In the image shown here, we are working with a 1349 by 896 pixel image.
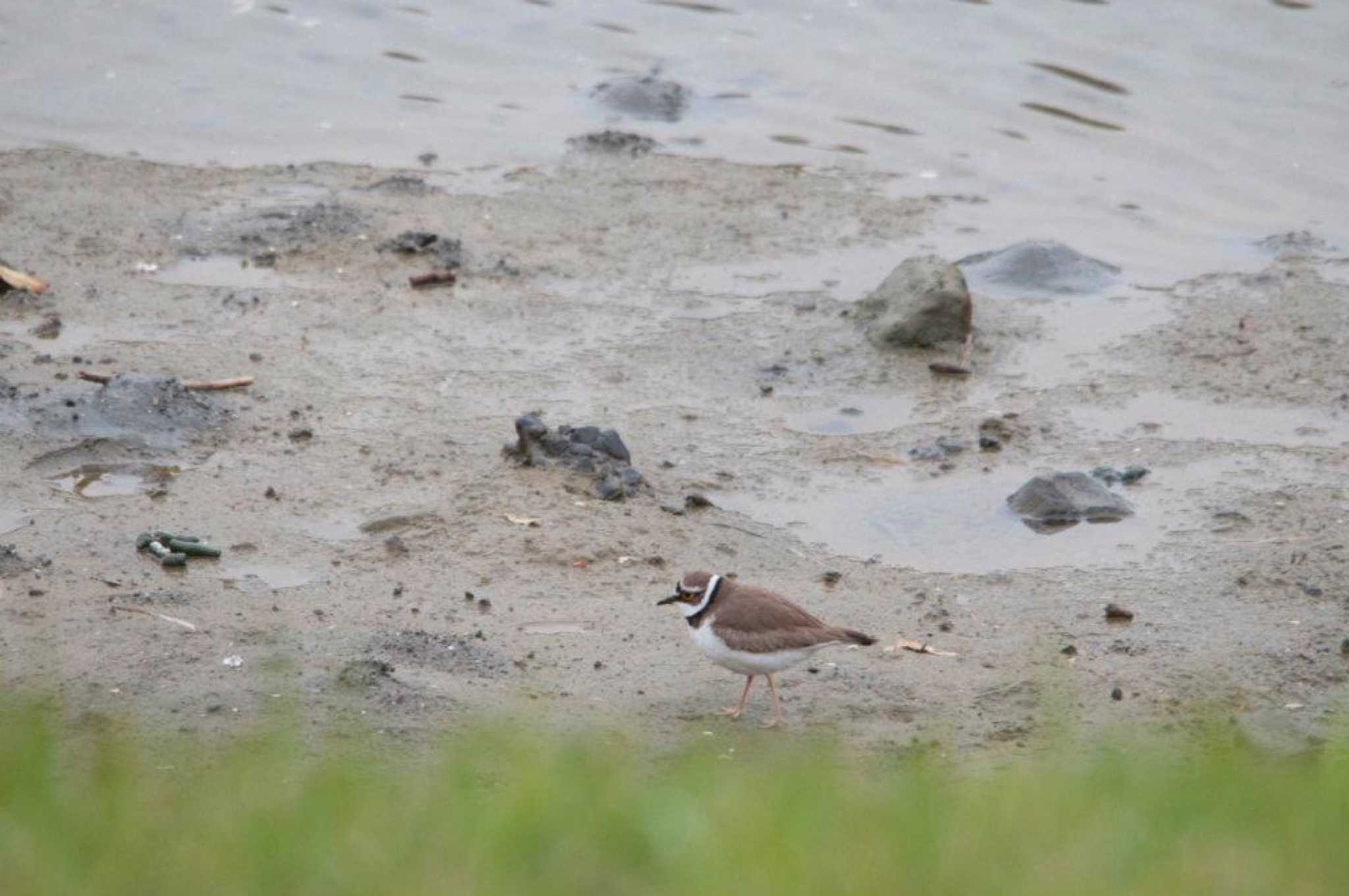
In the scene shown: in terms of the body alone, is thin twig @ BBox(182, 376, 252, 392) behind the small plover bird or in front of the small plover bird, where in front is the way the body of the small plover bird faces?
in front

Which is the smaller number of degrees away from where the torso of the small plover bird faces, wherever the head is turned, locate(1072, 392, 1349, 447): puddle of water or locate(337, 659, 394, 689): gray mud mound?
the gray mud mound

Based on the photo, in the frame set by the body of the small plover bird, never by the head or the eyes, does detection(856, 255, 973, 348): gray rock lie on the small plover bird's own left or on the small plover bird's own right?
on the small plover bird's own right

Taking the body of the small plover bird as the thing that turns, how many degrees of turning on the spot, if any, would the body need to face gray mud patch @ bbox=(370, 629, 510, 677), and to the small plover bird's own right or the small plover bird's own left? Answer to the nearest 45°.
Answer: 0° — it already faces it

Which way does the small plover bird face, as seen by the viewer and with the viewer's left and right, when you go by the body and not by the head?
facing to the left of the viewer

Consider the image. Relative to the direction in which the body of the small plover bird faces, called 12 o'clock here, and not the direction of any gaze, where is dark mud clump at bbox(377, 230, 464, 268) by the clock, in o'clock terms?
The dark mud clump is roughly at 2 o'clock from the small plover bird.

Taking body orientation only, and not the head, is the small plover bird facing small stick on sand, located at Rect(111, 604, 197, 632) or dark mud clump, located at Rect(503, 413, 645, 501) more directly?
the small stick on sand

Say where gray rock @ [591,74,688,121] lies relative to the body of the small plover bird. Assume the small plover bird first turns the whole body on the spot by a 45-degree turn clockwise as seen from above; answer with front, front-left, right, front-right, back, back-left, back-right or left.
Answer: front-right

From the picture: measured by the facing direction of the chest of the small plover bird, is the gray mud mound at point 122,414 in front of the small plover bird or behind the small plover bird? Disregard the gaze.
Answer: in front

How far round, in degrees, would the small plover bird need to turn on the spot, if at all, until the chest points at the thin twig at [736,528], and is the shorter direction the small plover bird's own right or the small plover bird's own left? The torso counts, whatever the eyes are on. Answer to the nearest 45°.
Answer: approximately 90° to the small plover bird's own right

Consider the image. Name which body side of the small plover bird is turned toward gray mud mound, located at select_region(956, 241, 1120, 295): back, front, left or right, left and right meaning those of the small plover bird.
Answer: right

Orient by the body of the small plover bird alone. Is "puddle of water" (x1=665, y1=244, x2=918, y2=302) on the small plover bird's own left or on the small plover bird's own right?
on the small plover bird's own right

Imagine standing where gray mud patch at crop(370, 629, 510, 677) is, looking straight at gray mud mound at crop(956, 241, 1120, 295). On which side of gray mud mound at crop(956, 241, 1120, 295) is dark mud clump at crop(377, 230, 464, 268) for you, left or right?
left

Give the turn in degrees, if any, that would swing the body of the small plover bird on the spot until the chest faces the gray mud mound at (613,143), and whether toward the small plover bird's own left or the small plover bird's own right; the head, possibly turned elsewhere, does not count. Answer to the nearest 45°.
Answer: approximately 90° to the small plover bird's own right

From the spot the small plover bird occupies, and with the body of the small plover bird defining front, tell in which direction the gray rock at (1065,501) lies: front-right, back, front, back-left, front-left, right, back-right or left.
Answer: back-right

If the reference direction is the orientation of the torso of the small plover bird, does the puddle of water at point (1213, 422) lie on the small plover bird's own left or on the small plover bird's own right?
on the small plover bird's own right
